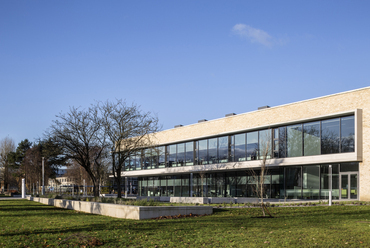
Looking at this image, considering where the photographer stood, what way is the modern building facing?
facing the viewer and to the left of the viewer

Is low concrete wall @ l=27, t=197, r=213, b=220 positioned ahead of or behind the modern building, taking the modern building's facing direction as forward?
ahead
